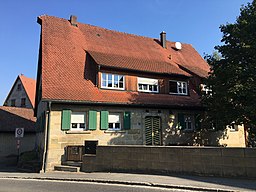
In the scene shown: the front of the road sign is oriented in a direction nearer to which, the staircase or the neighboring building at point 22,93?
the staircase

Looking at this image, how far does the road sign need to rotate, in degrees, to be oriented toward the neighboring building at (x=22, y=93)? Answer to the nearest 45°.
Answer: approximately 180°

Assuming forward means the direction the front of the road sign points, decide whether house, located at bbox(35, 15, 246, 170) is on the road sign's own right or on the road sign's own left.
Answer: on the road sign's own left

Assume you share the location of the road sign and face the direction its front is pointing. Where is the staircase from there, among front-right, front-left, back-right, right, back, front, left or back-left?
front-left

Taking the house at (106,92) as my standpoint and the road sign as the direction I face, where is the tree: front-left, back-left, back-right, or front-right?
back-left

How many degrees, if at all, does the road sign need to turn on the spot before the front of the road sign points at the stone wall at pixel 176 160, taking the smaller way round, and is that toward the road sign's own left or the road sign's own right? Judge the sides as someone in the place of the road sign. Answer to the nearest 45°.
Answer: approximately 45° to the road sign's own left

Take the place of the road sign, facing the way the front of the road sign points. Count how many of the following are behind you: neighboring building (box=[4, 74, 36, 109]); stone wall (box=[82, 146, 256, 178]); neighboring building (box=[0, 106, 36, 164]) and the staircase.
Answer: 2

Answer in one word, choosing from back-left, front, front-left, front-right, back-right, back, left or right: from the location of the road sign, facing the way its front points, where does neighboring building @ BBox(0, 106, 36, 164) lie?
back

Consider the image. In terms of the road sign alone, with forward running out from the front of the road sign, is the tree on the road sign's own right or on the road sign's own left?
on the road sign's own left

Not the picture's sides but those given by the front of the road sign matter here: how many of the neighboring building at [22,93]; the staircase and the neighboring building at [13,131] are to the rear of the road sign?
2

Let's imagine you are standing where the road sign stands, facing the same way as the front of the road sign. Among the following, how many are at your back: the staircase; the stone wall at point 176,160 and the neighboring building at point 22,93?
1

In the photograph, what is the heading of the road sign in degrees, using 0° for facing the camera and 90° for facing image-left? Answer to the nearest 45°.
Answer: approximately 0°

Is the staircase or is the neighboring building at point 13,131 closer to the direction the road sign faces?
the staircase
